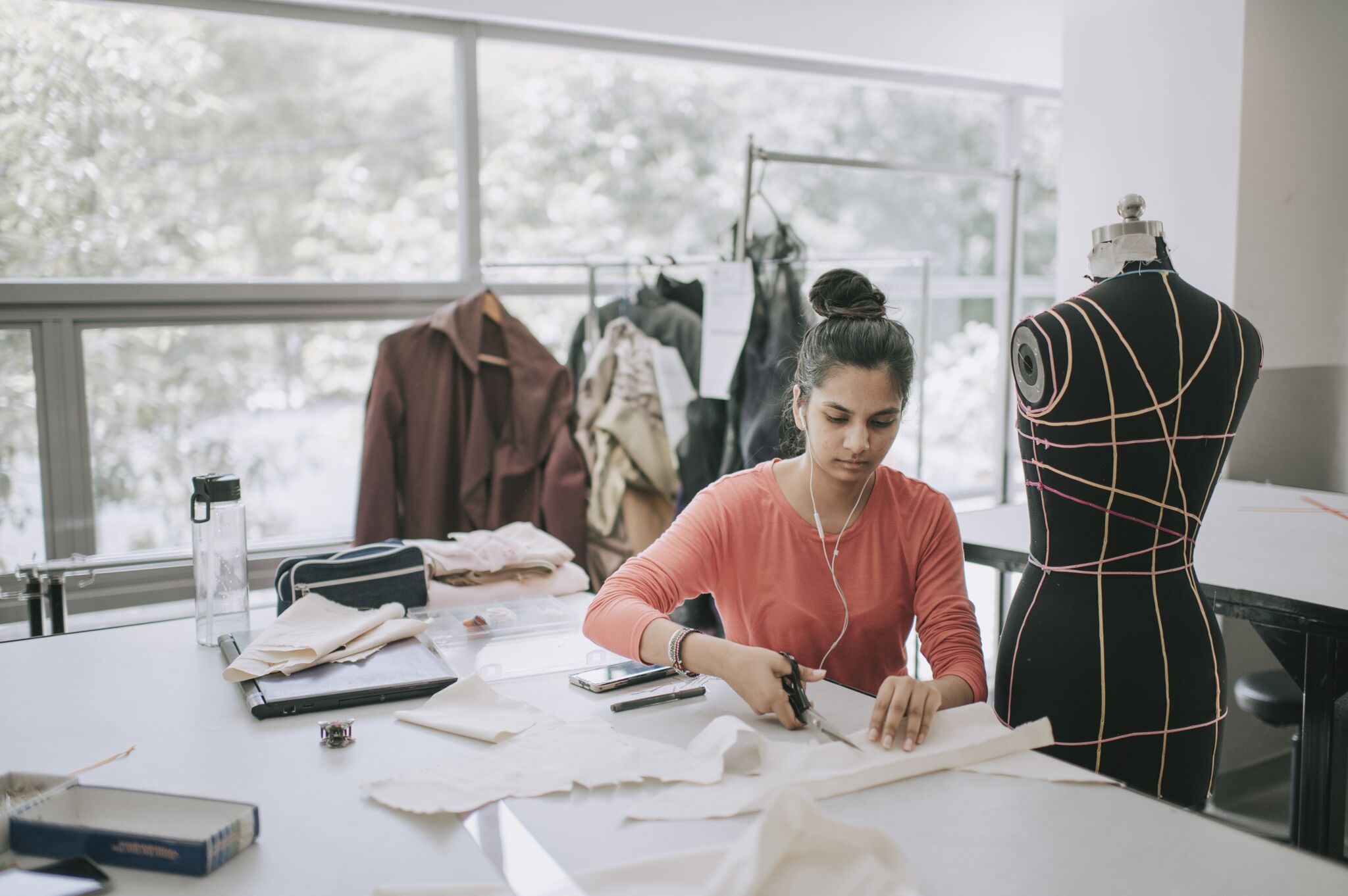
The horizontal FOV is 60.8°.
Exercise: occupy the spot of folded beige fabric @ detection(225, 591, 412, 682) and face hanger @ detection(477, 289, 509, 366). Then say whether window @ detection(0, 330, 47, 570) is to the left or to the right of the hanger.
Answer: left

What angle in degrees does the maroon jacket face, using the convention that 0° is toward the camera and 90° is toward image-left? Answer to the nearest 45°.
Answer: approximately 0°

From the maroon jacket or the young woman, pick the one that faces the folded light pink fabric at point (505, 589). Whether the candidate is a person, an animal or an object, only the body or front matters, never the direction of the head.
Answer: the maroon jacket
